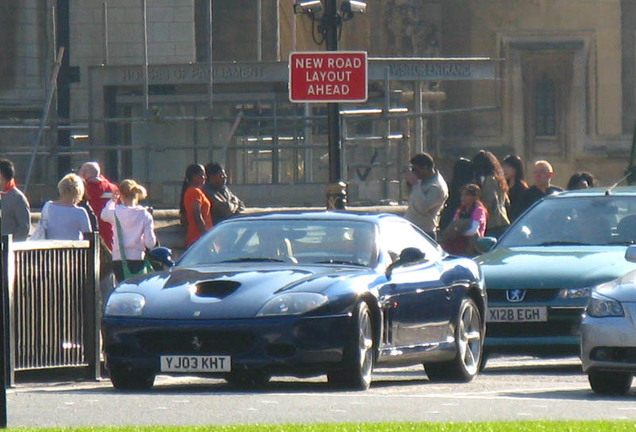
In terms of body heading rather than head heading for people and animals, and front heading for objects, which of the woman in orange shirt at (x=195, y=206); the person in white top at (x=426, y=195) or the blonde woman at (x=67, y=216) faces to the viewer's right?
the woman in orange shirt

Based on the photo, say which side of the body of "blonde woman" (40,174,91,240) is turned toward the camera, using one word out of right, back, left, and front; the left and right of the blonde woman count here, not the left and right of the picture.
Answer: back

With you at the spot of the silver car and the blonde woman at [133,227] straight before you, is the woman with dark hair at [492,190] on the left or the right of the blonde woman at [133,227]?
right

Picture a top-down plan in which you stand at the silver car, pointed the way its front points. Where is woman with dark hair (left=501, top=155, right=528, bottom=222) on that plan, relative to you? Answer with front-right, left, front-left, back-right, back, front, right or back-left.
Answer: back-right

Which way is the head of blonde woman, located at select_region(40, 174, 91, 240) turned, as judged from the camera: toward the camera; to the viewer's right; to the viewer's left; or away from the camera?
away from the camera

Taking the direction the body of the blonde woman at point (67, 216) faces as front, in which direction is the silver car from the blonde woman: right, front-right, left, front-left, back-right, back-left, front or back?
back-right
